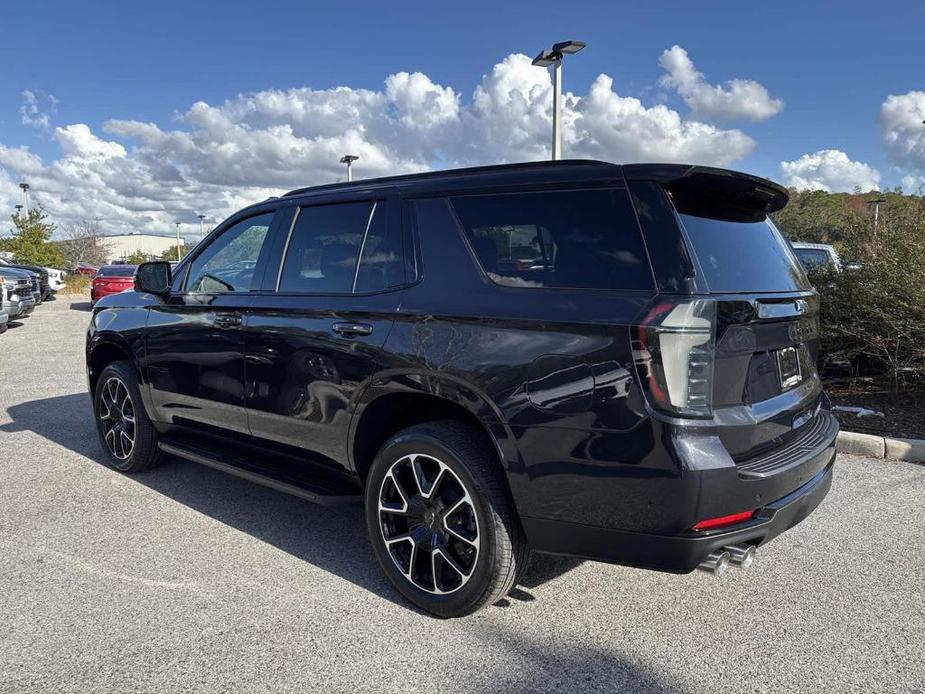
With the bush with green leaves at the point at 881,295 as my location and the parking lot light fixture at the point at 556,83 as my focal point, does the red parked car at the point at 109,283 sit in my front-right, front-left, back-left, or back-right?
front-left

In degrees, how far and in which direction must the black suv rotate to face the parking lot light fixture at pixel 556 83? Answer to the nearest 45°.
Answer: approximately 45° to its right

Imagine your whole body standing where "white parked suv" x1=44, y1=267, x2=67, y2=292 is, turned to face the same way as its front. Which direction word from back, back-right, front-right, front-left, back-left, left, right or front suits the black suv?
front-right

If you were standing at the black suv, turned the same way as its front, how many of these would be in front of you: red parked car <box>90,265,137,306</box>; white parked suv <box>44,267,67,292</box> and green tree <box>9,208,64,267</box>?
3

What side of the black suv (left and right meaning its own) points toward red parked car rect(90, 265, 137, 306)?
front

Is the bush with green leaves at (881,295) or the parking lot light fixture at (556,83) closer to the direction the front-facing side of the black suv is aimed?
the parking lot light fixture

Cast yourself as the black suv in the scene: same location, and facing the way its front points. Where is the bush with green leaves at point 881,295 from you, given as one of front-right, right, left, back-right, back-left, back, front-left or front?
right

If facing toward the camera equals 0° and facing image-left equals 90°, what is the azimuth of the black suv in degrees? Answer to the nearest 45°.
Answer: approximately 135°

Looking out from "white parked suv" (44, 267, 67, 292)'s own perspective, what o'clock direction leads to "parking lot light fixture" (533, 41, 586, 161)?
The parking lot light fixture is roughly at 1 o'clock from the white parked suv.

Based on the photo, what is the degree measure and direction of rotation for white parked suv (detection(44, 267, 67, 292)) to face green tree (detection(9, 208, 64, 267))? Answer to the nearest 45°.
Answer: approximately 135° to its left

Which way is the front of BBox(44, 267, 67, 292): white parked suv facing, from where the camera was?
facing the viewer and to the right of the viewer

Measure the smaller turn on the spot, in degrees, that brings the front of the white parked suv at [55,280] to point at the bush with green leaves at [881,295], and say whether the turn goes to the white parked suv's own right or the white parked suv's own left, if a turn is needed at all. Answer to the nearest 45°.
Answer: approximately 45° to the white parked suv's own right

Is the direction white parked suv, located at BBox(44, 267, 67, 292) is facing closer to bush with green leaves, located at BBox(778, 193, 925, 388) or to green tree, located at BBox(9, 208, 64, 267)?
the bush with green leaves

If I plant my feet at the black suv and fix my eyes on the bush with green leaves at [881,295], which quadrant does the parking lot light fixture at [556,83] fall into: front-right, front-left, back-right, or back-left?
front-left
